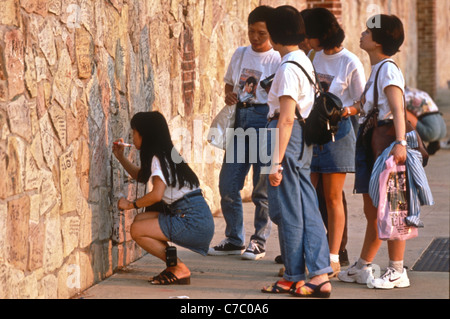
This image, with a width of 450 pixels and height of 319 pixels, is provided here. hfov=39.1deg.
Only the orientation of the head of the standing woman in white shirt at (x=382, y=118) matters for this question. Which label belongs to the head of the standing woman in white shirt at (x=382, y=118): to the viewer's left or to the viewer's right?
to the viewer's left

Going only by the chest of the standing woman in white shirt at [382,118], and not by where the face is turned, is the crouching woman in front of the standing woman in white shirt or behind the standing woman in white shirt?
in front

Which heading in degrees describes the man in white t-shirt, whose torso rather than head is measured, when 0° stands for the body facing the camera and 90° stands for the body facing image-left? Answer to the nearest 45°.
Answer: approximately 45°

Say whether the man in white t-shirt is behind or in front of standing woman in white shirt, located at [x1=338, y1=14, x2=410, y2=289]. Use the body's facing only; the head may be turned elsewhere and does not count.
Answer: in front

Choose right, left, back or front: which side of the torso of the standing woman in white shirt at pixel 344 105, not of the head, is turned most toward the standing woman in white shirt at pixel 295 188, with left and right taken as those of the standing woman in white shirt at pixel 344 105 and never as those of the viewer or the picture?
front

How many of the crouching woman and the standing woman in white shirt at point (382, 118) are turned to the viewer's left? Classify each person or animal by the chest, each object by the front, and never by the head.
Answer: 2

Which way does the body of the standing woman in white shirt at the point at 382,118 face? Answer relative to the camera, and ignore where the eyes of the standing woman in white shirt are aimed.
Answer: to the viewer's left

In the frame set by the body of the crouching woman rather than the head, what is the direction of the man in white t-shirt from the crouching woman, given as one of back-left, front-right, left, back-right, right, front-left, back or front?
back-right

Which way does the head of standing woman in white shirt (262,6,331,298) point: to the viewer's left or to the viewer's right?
to the viewer's left

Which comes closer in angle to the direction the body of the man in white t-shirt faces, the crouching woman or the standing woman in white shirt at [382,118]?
the crouching woman

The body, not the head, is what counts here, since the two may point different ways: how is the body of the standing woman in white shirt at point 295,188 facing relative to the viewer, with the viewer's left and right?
facing to the left of the viewer

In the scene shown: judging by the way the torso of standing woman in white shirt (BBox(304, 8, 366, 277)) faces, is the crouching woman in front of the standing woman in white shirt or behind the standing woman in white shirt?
in front

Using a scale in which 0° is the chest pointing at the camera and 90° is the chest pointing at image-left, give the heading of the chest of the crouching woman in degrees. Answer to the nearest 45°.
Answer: approximately 90°

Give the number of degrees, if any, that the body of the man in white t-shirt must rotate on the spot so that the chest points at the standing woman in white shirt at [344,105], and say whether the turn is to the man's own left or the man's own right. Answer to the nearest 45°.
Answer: approximately 90° to the man's own left
